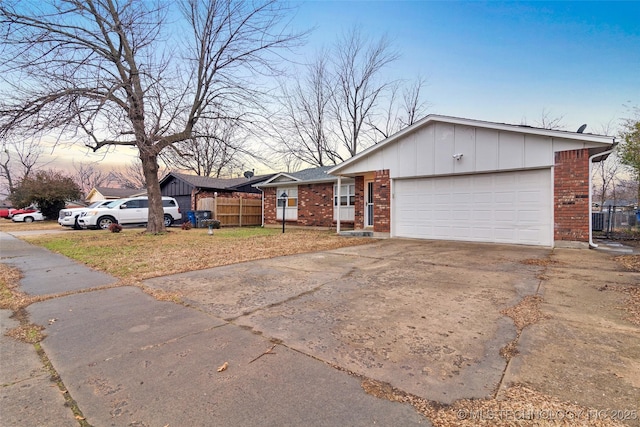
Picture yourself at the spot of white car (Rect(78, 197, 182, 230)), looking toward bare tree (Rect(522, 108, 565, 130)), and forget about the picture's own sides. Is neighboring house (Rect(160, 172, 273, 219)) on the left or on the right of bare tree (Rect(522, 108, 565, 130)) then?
left

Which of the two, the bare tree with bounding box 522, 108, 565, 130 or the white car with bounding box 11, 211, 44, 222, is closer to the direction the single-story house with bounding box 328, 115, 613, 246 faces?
the white car

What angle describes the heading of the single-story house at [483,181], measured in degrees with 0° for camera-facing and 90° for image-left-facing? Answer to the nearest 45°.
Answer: approximately 45°

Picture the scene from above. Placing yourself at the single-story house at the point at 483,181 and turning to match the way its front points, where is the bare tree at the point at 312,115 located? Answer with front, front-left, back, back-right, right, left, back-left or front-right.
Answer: right

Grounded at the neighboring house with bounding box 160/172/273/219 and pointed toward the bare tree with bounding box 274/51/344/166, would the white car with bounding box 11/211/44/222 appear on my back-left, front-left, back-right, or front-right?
back-left

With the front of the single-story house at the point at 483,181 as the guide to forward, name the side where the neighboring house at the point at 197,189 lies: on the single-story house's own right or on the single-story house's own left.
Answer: on the single-story house's own right

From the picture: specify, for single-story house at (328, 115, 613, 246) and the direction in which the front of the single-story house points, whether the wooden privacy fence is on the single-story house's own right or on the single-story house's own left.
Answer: on the single-story house's own right

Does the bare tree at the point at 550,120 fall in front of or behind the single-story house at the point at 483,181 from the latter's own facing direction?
behind

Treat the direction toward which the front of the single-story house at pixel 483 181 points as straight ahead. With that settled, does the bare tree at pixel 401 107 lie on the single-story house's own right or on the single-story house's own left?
on the single-story house's own right

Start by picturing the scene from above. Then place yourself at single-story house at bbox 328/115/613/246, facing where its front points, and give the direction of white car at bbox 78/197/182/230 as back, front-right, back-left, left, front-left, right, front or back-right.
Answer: front-right

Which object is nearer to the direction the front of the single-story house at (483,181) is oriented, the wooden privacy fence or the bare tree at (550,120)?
the wooden privacy fence

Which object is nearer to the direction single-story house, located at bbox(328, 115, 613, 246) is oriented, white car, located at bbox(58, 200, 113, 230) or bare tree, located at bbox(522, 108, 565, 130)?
the white car
